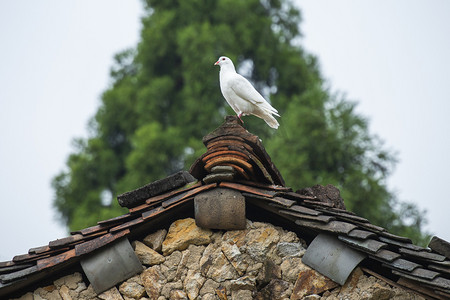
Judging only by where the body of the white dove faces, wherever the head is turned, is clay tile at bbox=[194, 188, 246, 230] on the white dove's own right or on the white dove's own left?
on the white dove's own left

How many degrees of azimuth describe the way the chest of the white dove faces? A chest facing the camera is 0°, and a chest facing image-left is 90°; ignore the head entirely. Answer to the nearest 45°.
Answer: approximately 90°

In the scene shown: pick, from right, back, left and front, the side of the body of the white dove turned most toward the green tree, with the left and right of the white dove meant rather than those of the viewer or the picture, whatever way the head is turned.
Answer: right
